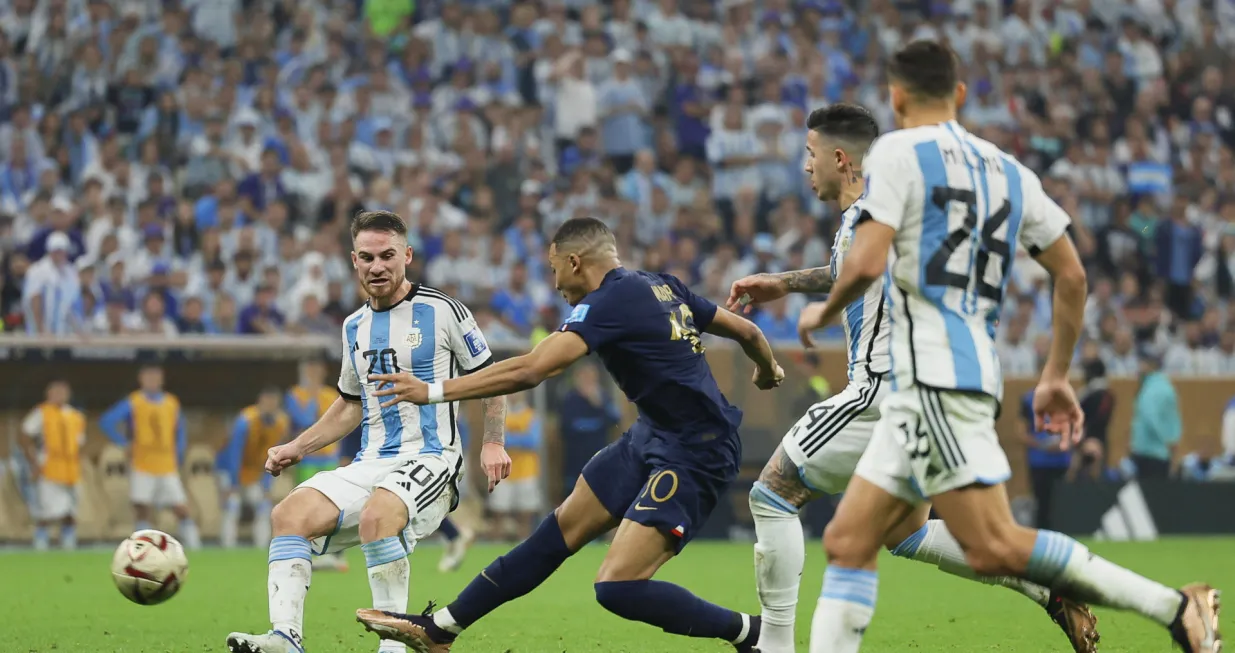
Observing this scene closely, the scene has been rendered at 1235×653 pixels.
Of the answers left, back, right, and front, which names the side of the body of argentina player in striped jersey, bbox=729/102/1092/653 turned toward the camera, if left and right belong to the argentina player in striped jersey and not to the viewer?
left

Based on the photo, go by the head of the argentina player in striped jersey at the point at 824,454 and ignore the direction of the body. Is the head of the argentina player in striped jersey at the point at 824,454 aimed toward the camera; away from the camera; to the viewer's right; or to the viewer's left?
to the viewer's left

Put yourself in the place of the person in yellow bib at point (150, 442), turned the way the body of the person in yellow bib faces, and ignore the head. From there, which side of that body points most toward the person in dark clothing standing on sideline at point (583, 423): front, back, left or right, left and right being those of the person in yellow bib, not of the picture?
left

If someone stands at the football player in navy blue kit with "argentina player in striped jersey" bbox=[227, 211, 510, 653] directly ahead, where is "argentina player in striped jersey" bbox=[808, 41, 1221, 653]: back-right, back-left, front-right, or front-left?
back-left

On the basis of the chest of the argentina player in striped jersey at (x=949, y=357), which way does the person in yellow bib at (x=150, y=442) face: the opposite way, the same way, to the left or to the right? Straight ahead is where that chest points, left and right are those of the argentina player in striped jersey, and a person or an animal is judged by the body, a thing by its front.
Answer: the opposite way

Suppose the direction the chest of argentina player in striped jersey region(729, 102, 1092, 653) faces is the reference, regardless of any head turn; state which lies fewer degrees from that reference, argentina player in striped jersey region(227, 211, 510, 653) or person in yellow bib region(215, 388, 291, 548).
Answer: the argentina player in striped jersey

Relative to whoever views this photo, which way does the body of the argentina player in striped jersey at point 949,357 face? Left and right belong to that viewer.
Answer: facing away from the viewer and to the left of the viewer

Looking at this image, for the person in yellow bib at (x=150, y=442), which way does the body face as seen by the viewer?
toward the camera

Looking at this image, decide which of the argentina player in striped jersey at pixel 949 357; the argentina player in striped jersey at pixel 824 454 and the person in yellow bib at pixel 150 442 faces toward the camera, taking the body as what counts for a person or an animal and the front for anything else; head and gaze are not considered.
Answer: the person in yellow bib

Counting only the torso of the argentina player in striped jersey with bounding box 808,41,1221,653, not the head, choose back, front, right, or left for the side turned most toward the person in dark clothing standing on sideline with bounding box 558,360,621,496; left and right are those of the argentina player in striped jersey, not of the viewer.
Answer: front

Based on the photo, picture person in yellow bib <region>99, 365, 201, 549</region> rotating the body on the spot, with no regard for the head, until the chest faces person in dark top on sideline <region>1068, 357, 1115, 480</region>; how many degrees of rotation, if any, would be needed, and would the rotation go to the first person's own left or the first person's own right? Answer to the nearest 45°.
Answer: approximately 90° to the first person's own left

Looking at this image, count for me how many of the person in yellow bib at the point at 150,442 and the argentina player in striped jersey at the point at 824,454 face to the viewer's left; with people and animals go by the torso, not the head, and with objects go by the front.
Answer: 1

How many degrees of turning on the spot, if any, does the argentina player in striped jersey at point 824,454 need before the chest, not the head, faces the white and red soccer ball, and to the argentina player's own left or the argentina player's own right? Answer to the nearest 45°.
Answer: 0° — they already face it

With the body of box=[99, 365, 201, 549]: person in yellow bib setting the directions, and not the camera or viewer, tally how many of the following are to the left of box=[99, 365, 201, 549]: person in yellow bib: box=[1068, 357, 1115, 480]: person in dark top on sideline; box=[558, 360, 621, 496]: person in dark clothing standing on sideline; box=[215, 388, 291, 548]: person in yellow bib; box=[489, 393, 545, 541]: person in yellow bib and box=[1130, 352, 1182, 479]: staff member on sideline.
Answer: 5
